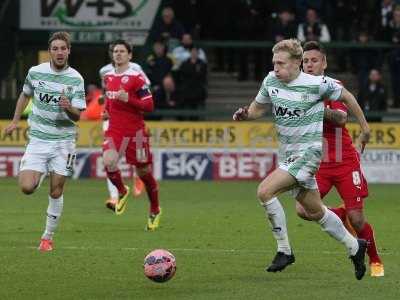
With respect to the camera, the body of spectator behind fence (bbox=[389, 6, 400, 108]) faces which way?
toward the camera

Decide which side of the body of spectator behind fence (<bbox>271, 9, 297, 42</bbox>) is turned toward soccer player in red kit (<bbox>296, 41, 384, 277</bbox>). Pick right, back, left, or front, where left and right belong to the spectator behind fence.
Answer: front

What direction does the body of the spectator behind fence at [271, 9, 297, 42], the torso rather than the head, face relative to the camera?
toward the camera

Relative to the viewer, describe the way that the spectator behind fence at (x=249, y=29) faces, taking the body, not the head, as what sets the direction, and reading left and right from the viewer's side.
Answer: facing the viewer

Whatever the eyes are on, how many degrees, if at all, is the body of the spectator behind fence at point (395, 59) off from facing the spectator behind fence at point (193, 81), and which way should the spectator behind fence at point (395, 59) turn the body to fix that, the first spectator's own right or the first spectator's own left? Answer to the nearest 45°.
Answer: approximately 90° to the first spectator's own right

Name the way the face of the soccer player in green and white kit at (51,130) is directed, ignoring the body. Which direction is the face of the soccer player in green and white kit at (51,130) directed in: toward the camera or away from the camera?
toward the camera

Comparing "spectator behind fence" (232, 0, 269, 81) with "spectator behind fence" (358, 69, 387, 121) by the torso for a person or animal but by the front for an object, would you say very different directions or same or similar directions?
same or similar directions

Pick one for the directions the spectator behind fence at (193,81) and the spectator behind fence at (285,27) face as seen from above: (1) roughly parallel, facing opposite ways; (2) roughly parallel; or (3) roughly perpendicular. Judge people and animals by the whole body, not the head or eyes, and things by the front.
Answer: roughly parallel

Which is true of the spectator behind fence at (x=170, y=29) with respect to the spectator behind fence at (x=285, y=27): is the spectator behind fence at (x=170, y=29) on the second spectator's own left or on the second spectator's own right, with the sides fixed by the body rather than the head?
on the second spectator's own right

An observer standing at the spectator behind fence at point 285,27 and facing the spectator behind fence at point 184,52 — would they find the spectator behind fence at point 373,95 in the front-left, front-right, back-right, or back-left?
back-left

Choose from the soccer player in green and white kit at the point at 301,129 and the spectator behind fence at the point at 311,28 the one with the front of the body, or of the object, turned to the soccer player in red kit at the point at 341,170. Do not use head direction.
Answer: the spectator behind fence

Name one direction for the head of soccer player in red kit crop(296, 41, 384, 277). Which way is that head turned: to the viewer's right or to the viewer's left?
to the viewer's left

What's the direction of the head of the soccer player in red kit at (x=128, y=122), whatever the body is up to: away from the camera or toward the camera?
toward the camera

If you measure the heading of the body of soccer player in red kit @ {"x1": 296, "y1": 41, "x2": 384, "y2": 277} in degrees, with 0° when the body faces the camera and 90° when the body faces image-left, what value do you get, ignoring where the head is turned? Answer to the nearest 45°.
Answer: approximately 45°

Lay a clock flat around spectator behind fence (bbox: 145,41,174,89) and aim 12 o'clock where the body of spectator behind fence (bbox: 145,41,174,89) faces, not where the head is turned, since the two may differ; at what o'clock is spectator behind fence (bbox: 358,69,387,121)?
spectator behind fence (bbox: 358,69,387,121) is roughly at 9 o'clock from spectator behind fence (bbox: 145,41,174,89).

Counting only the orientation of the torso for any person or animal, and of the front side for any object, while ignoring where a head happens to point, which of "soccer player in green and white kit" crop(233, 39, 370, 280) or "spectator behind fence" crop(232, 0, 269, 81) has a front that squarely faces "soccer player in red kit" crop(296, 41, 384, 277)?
the spectator behind fence
